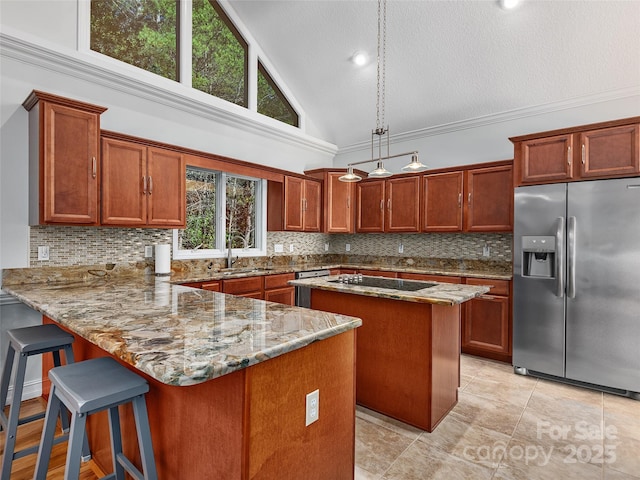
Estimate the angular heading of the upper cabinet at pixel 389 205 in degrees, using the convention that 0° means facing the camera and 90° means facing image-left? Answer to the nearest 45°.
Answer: approximately 45°

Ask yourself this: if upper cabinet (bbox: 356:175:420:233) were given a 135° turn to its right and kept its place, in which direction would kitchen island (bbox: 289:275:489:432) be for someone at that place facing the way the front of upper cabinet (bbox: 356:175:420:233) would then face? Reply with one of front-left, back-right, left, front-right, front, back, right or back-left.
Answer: back

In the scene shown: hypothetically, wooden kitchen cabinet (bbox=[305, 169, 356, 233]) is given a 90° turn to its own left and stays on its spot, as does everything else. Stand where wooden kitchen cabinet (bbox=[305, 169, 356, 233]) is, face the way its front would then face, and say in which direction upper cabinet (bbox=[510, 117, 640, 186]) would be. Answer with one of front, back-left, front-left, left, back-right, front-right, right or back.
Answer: front-right

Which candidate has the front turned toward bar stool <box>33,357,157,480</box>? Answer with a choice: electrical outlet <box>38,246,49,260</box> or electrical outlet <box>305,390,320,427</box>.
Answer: electrical outlet <box>38,246,49,260</box>

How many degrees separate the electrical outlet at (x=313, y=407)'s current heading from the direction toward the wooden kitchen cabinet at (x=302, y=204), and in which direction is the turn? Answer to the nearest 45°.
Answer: approximately 135° to its left

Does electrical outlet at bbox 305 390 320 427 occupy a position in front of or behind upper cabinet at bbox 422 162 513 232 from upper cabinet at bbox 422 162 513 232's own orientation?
in front

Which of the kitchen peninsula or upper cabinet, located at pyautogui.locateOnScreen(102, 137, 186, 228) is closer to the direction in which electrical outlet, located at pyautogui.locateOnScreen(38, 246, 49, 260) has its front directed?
the kitchen peninsula

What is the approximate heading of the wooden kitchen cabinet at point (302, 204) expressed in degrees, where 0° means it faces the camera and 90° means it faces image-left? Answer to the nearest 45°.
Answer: approximately 315°

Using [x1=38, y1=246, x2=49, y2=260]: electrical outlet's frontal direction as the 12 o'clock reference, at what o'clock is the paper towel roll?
The paper towel roll is roughly at 9 o'clock from the electrical outlet.

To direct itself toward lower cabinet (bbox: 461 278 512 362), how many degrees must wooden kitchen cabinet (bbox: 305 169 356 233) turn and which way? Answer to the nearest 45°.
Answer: approximately 45° to its left
